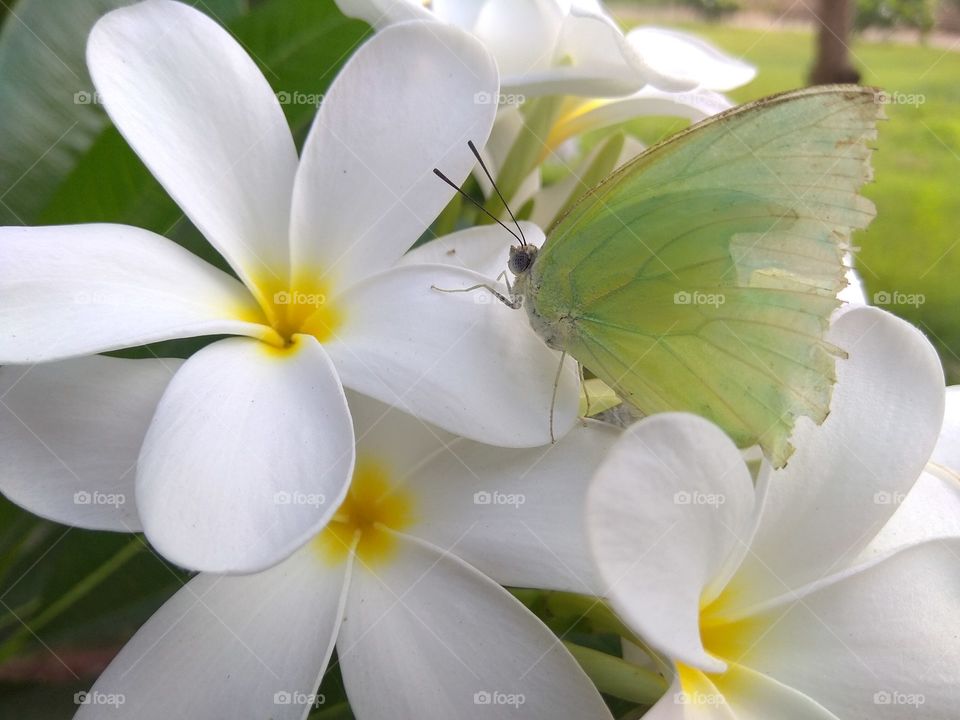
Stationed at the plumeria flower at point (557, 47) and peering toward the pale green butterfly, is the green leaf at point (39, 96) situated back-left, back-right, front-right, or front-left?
back-right

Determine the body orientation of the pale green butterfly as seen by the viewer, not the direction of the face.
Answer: to the viewer's left

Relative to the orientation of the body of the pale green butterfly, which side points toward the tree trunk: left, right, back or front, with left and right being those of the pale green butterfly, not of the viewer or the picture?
right

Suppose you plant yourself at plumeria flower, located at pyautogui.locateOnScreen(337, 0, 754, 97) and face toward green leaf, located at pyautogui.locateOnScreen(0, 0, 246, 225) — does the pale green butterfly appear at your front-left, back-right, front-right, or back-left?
back-left
